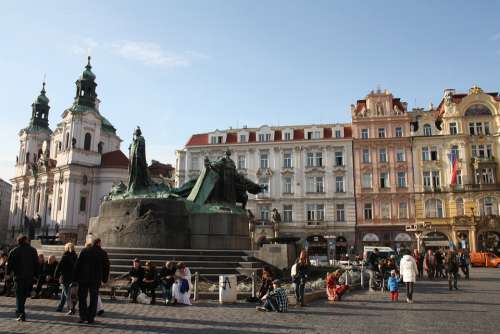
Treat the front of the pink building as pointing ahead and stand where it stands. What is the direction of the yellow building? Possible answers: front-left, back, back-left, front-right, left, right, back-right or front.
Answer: left

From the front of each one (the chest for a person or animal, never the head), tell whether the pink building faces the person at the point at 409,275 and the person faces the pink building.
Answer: yes

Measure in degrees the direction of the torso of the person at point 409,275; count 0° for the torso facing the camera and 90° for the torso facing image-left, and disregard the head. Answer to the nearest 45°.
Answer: approximately 180°

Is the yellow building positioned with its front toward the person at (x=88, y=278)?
yes

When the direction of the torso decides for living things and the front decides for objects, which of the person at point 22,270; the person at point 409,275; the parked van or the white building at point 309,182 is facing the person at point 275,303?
the white building

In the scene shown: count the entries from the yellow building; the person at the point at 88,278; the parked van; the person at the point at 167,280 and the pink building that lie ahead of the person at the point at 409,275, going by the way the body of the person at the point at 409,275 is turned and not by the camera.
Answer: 3

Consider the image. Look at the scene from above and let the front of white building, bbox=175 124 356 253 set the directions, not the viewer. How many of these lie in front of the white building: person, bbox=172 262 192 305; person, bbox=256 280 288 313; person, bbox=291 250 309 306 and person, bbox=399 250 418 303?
4

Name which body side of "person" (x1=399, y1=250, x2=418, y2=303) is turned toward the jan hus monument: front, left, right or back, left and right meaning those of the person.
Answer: left

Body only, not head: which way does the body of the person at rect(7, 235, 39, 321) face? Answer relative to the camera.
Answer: away from the camera

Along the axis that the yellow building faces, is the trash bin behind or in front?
in front

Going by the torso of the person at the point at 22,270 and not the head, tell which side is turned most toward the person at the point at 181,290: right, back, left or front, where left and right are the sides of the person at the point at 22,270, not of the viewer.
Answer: right

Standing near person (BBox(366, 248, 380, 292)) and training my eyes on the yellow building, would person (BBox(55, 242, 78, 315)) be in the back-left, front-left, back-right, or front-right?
back-left

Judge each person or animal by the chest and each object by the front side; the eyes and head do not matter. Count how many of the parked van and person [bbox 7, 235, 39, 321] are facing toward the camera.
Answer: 0

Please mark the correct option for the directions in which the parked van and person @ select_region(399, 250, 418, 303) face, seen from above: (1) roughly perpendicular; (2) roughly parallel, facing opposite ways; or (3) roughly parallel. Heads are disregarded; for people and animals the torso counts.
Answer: roughly perpendicular

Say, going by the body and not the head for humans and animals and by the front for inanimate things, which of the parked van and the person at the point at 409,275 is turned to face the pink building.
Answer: the person

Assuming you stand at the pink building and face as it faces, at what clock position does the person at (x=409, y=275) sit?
The person is roughly at 12 o'clock from the pink building.
